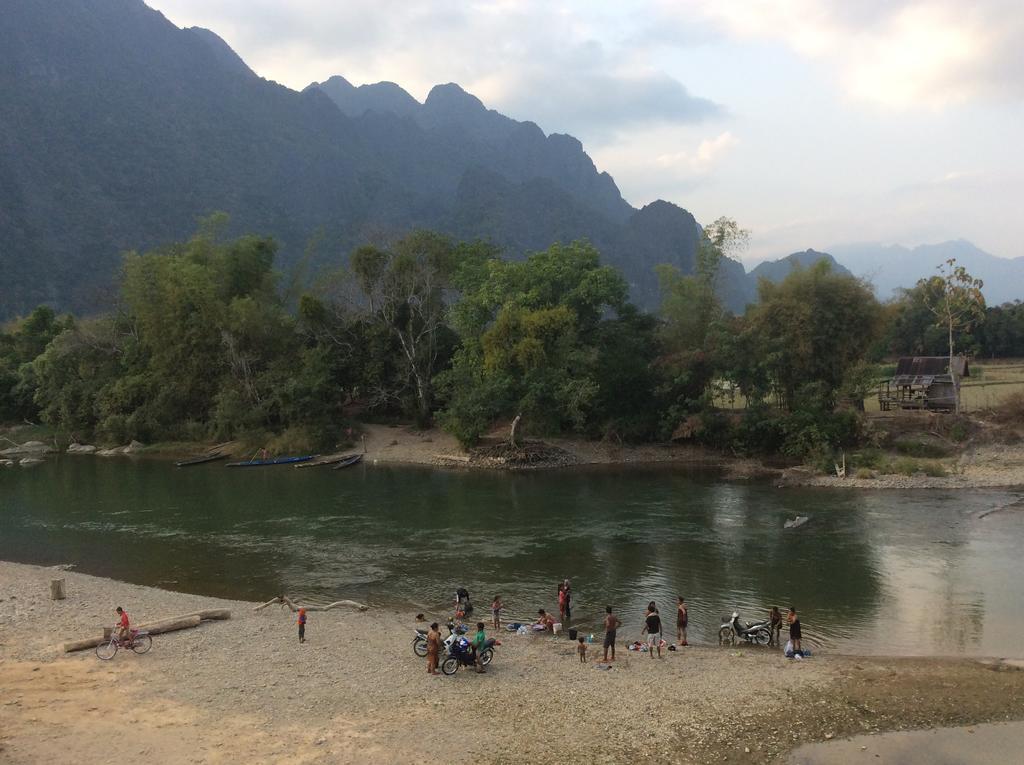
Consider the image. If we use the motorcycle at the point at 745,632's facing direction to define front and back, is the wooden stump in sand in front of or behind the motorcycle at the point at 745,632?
in front

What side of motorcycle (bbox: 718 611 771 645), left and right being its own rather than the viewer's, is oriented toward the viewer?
left

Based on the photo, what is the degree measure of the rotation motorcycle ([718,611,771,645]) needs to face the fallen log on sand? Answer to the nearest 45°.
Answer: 0° — it already faces it

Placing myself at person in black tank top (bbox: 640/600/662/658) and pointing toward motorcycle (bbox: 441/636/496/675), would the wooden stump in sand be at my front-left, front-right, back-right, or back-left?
front-right

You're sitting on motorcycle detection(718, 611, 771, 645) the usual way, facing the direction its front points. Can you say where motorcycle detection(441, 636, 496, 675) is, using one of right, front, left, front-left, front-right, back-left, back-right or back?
front-left

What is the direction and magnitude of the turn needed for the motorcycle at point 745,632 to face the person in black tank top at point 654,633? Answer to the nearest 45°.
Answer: approximately 45° to its left

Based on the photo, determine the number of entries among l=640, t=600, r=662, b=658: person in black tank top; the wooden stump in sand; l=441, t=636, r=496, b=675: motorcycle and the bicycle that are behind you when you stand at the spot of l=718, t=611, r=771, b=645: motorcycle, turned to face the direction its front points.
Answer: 0

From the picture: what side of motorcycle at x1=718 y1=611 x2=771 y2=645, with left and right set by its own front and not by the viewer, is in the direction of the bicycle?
front

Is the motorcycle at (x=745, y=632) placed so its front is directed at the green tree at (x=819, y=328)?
no
